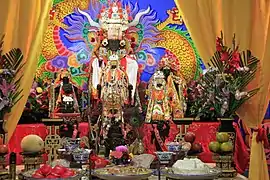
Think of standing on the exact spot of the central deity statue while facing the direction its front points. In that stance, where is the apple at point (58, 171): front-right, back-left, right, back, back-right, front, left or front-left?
front

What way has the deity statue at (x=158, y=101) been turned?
toward the camera

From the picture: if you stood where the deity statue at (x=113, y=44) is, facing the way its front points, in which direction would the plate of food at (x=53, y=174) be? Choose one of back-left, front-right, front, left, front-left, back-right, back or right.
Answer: front

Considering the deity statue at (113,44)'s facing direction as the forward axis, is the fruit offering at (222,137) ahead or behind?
ahead

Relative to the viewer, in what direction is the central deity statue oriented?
toward the camera

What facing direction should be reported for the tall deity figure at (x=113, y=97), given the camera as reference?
facing the viewer

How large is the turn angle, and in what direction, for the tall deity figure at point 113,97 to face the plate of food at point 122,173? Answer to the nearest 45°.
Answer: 0° — it already faces it

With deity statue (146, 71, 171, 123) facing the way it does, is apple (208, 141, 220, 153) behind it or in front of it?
in front
